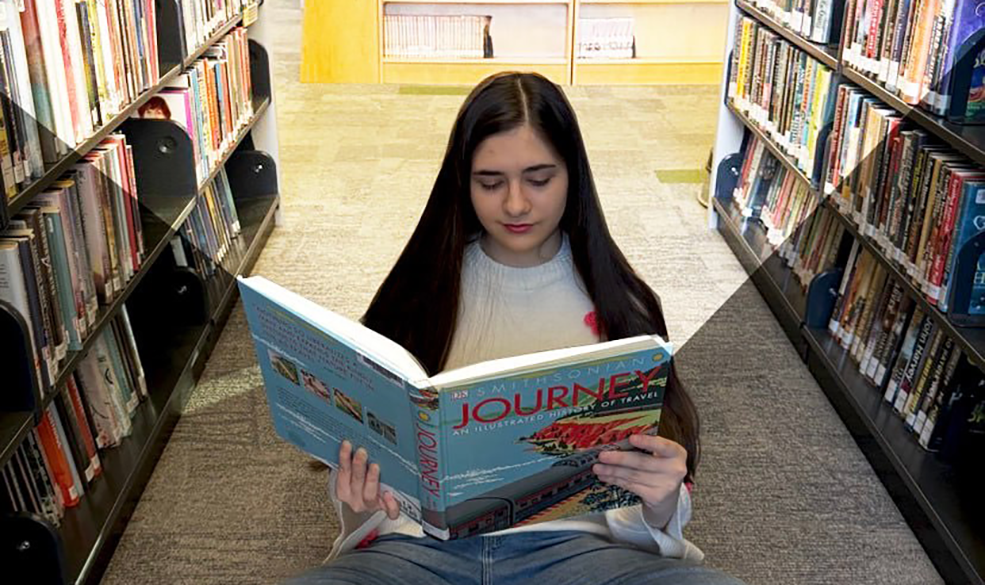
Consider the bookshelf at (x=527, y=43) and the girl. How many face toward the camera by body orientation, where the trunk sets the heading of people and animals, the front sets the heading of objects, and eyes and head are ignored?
2

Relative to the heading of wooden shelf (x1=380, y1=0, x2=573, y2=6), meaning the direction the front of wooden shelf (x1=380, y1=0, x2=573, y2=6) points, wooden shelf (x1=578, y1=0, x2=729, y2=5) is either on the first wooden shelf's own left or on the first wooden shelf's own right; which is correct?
on the first wooden shelf's own left

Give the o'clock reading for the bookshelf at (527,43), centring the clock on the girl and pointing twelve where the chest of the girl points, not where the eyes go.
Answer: The bookshelf is roughly at 6 o'clock from the girl.

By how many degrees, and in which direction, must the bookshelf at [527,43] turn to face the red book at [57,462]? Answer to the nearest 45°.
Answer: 0° — it already faces it

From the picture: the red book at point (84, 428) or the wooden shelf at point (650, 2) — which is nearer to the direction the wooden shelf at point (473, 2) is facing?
the red book

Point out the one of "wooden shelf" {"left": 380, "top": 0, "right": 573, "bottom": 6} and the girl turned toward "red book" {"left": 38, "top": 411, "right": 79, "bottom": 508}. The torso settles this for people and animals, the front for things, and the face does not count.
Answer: the wooden shelf

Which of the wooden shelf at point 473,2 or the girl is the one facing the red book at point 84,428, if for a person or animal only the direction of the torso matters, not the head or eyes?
the wooden shelf

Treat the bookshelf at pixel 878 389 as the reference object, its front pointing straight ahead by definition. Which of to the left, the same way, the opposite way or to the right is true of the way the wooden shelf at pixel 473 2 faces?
to the left

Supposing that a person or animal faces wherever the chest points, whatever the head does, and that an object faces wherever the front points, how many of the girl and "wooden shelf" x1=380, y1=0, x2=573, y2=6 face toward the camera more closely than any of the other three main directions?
2

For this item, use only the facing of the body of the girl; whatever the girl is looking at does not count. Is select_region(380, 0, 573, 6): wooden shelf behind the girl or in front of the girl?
behind
